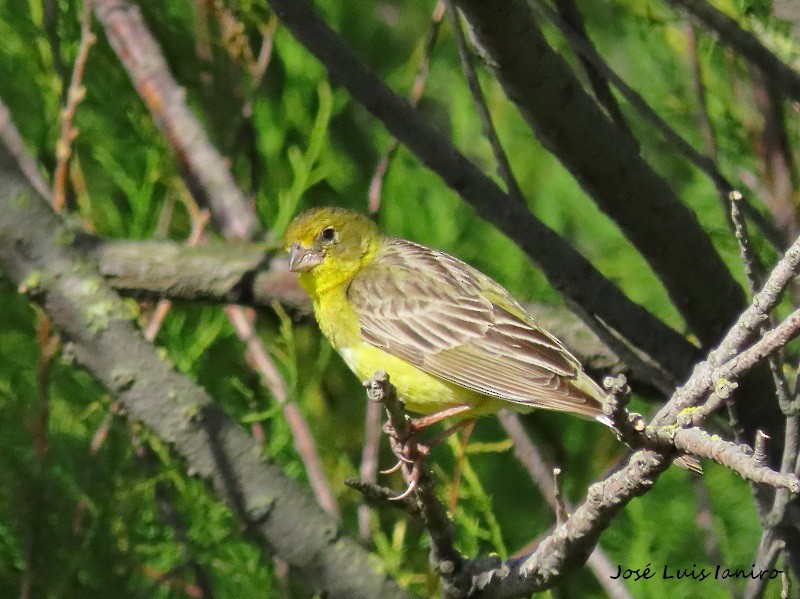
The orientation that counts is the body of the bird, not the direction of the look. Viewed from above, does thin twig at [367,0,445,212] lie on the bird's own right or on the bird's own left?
on the bird's own right

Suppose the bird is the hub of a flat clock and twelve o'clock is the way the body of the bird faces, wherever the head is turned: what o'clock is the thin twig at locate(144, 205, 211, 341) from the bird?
The thin twig is roughly at 1 o'clock from the bird.

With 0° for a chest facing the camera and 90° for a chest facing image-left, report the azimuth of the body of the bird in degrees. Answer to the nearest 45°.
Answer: approximately 90°
